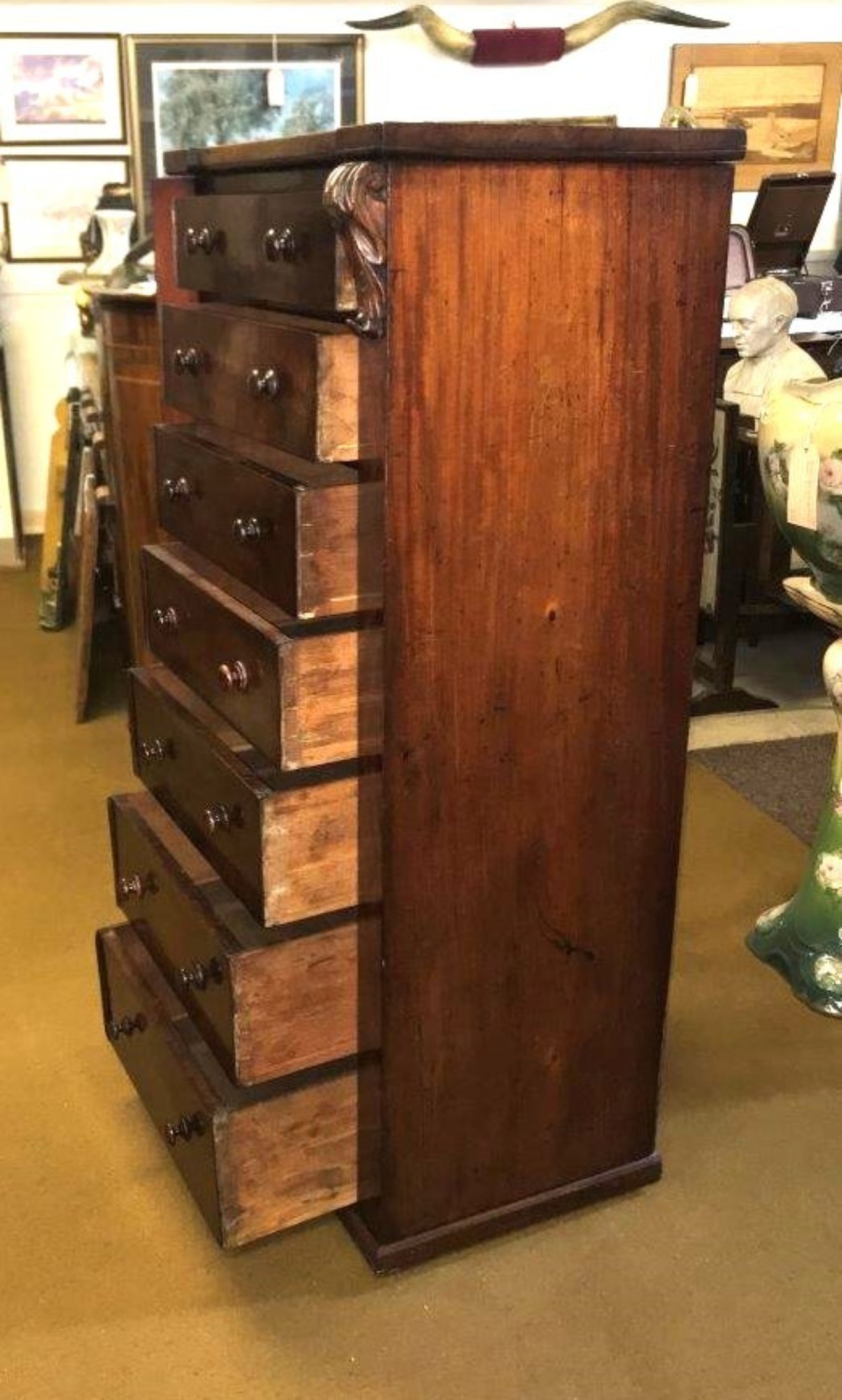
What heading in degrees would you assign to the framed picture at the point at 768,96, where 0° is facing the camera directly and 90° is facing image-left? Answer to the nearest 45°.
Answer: approximately 0°

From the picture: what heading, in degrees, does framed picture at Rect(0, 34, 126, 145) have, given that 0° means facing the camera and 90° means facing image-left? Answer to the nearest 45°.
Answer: approximately 0°

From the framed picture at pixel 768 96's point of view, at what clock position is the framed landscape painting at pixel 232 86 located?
The framed landscape painting is roughly at 2 o'clock from the framed picture.

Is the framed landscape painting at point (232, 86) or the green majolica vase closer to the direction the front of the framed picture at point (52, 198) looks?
the green majolica vase

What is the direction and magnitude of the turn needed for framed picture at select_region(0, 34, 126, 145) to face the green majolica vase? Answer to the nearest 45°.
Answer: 0° — it already faces it
